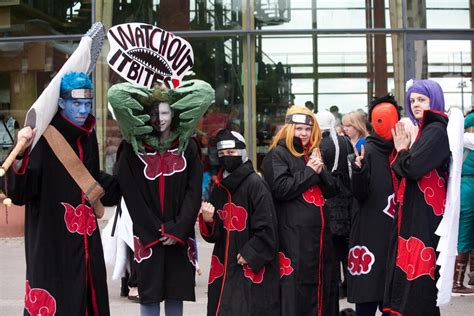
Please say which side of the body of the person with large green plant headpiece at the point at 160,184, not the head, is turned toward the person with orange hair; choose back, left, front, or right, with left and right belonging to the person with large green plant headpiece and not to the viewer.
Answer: left

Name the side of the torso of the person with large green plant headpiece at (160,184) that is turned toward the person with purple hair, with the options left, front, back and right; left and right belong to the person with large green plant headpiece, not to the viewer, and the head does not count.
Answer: left

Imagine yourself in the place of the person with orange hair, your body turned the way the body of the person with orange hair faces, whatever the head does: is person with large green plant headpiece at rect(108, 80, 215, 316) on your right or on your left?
on your right

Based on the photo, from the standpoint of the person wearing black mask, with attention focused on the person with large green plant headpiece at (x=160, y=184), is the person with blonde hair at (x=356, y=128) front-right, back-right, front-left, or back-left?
back-right

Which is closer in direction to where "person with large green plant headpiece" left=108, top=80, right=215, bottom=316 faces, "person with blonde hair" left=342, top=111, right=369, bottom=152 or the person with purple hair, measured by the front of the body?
the person with purple hair

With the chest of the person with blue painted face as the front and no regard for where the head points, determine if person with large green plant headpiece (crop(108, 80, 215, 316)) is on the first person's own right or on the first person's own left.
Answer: on the first person's own left

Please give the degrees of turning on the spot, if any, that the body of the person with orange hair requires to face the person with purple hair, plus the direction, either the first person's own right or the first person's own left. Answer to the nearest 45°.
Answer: approximately 45° to the first person's own left

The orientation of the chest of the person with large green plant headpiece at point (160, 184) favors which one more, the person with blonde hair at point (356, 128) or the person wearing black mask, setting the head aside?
the person wearing black mask

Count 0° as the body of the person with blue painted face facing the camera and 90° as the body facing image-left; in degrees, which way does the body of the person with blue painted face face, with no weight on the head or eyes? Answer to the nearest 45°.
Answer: approximately 315°

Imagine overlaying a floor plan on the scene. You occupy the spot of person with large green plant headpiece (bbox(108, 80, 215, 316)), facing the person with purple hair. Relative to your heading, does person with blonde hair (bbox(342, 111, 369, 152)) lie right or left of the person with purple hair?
left
